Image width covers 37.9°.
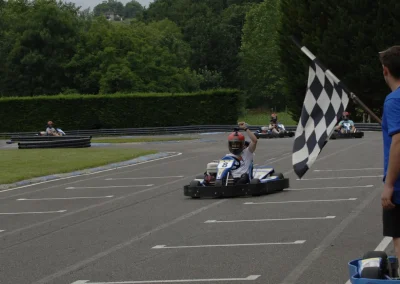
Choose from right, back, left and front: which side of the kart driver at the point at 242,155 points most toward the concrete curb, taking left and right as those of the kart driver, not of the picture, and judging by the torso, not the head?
right

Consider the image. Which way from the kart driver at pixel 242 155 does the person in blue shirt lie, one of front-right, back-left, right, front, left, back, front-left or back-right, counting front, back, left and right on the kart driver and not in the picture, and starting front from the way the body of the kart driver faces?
front-left

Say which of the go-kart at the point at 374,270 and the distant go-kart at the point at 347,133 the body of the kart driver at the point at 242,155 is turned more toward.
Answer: the go-kart

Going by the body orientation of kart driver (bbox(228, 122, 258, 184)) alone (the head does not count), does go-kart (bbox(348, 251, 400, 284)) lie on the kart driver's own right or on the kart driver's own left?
on the kart driver's own left

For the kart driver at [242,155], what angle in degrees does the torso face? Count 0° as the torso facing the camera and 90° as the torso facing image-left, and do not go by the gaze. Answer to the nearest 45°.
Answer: approximately 45°
